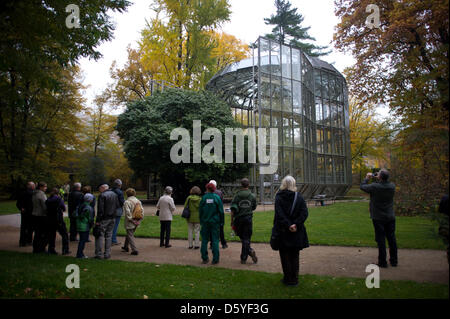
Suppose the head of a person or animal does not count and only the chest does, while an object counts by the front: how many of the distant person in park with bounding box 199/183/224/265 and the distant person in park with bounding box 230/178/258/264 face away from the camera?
2

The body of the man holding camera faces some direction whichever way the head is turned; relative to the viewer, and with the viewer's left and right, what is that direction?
facing away from the viewer and to the left of the viewer

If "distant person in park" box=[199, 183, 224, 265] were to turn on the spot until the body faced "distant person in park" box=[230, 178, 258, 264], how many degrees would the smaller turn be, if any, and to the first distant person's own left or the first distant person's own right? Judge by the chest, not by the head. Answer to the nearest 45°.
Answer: approximately 90° to the first distant person's own right

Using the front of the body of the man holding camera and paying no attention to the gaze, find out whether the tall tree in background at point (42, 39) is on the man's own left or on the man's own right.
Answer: on the man's own left

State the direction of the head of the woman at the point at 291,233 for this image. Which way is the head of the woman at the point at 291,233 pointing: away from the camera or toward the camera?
away from the camera

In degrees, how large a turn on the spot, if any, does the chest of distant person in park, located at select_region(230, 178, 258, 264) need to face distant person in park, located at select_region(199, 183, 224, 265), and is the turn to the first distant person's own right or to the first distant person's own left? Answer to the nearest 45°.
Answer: approximately 90° to the first distant person's own left

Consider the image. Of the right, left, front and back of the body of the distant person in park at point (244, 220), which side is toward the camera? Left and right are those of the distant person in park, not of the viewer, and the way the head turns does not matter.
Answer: back

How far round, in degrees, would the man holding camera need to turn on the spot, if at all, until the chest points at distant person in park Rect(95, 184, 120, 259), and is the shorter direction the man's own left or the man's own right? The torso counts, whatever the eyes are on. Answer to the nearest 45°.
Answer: approximately 45° to the man's own left

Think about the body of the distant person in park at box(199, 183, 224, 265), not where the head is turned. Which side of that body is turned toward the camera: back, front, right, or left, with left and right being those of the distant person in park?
back

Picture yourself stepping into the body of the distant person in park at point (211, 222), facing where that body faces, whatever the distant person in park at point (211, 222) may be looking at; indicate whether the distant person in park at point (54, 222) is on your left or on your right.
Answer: on your left

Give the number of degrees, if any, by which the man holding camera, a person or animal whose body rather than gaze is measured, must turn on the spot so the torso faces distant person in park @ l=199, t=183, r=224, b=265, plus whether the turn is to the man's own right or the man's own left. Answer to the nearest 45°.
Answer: approximately 45° to the man's own left

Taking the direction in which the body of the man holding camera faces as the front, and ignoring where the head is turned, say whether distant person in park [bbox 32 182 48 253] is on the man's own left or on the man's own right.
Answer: on the man's own left
